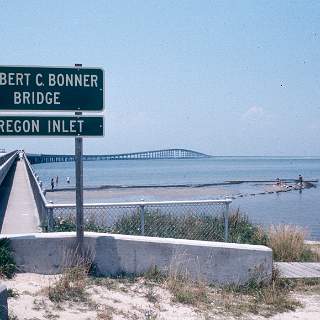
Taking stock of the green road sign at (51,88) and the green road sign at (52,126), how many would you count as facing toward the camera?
2

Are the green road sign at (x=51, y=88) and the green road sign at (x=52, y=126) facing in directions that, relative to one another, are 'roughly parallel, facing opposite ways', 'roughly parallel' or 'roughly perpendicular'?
roughly parallel

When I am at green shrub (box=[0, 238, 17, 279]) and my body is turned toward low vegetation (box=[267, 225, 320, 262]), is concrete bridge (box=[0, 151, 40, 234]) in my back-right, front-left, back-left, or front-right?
front-left

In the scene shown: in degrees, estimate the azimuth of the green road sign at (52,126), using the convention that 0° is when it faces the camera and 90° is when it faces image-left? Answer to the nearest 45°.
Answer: approximately 0°

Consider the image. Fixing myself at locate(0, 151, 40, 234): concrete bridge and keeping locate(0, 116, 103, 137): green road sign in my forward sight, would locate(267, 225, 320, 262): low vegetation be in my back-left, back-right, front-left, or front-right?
front-left

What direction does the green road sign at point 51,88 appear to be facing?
toward the camera
